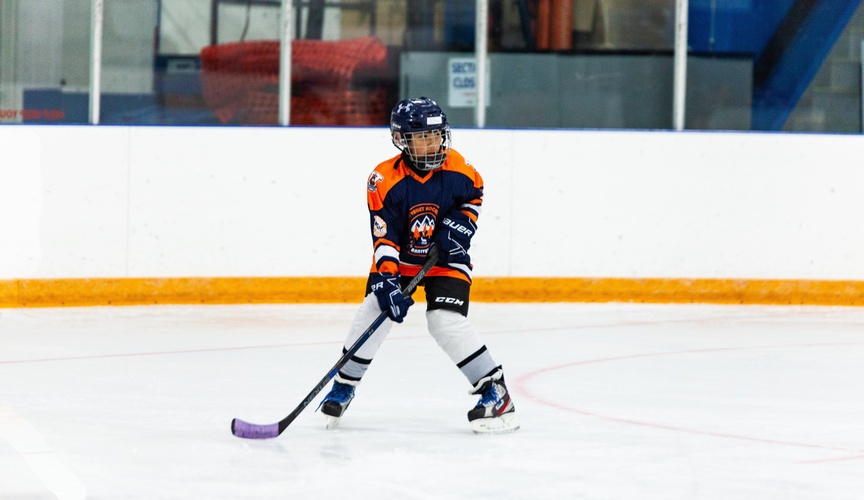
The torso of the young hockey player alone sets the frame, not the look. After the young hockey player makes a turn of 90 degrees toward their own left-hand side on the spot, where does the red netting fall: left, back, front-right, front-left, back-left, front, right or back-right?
left

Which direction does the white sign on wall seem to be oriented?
toward the camera

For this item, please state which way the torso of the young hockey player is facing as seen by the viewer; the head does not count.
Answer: toward the camera

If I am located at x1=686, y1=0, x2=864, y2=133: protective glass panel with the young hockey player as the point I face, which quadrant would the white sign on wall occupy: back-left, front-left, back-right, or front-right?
front-right

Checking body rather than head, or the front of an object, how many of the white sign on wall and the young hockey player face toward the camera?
2

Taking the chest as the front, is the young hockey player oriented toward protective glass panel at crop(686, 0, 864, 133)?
no

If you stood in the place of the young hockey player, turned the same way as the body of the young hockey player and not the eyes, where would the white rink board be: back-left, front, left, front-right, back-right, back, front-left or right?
back

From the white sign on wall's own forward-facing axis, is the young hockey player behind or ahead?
ahead

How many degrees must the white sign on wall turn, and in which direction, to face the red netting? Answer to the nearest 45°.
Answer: approximately 90° to its right

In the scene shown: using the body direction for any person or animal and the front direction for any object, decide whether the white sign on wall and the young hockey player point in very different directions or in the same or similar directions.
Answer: same or similar directions

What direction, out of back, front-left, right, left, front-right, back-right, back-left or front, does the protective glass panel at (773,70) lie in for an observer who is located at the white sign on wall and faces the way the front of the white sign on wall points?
left
